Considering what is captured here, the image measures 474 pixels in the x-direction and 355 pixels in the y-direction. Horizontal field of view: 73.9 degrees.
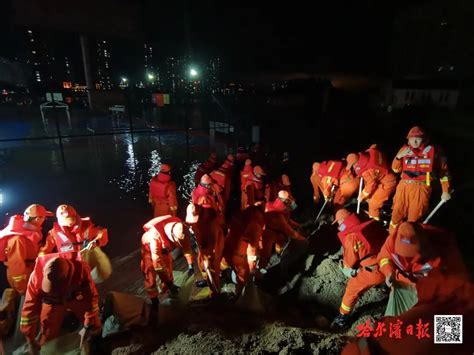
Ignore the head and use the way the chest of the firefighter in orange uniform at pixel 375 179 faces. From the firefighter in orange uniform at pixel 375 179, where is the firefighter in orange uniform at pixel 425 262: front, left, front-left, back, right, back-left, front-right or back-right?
left

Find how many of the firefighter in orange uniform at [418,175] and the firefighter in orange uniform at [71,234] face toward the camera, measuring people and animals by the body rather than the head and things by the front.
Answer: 2

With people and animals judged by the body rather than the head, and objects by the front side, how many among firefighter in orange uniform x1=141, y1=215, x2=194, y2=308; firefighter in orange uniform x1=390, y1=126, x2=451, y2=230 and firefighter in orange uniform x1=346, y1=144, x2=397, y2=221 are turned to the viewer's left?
1

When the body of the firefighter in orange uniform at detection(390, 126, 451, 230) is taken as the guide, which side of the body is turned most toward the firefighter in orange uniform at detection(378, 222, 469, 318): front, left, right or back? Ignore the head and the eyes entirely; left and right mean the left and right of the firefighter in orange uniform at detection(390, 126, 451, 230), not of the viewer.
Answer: front

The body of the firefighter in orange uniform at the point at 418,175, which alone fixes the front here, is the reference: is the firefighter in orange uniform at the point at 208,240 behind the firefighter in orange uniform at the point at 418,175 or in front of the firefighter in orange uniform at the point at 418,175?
in front

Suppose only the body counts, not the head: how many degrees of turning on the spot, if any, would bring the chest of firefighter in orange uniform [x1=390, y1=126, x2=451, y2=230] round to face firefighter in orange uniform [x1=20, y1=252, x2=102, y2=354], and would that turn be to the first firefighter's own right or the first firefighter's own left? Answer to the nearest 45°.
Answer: approximately 45° to the first firefighter's own right

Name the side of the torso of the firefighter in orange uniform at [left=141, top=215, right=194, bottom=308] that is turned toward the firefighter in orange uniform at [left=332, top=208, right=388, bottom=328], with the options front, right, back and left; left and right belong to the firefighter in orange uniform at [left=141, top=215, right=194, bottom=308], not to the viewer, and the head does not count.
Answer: front

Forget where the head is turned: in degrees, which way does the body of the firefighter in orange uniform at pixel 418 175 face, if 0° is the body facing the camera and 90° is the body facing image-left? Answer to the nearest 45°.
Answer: approximately 0°
